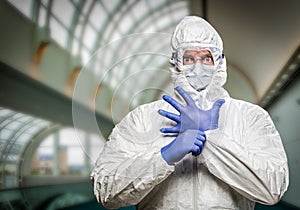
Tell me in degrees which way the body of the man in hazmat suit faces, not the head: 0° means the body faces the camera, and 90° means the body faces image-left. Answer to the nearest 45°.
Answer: approximately 0°
